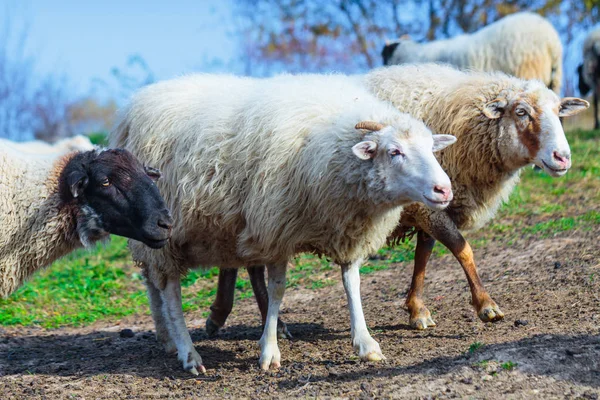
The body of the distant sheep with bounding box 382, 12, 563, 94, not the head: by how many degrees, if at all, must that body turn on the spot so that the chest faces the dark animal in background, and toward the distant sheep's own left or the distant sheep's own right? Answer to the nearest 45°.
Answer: approximately 135° to the distant sheep's own right

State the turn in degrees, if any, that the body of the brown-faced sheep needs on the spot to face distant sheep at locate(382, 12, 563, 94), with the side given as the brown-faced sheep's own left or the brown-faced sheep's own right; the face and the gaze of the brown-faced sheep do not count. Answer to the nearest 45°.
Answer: approximately 90° to the brown-faced sheep's own left

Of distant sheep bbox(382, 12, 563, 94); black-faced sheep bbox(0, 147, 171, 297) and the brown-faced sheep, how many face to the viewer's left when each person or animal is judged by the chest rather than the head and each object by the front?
1

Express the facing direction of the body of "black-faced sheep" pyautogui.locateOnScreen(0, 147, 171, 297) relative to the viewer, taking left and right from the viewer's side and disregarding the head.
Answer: facing to the right of the viewer

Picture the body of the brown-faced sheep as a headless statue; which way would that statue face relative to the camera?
to the viewer's right

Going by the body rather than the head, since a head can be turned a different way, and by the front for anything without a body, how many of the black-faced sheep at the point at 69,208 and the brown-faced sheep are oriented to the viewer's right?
2

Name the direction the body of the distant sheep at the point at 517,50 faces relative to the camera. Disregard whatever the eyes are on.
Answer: to the viewer's left

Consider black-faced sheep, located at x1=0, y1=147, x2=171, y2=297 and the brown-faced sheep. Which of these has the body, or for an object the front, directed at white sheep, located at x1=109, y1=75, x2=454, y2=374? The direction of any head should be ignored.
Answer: the black-faced sheep

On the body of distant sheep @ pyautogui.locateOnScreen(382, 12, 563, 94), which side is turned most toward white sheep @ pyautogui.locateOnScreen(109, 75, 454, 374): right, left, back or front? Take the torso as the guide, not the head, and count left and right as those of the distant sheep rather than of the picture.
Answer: left

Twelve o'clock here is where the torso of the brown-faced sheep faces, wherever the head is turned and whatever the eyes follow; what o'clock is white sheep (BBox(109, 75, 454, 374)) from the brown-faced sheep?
The white sheep is roughly at 5 o'clock from the brown-faced sheep.

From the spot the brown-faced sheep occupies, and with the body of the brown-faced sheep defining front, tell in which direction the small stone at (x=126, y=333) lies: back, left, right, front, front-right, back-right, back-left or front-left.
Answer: back
